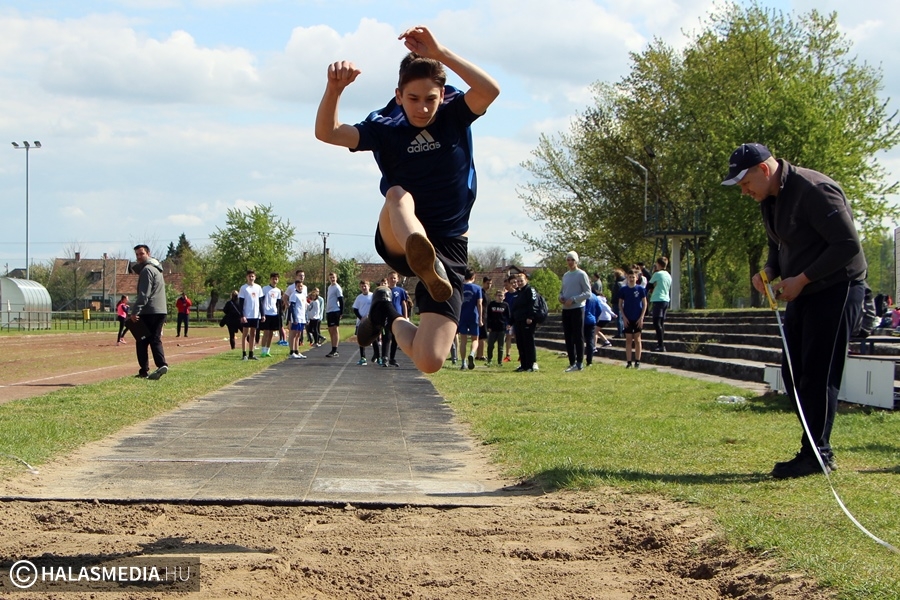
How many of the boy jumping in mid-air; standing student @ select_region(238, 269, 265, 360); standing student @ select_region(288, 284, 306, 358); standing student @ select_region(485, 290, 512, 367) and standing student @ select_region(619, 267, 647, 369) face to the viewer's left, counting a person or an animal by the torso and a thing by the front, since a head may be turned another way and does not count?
0

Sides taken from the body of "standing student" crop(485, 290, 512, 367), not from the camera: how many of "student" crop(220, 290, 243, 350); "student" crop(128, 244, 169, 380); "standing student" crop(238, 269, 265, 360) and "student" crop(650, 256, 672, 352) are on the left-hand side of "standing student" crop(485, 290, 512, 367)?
1

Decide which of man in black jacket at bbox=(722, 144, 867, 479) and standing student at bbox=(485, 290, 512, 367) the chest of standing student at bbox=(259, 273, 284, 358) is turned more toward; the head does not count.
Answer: the man in black jacket

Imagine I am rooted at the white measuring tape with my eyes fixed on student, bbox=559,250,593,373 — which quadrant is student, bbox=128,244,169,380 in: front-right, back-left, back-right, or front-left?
front-left

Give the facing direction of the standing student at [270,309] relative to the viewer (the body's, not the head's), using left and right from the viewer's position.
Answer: facing the viewer

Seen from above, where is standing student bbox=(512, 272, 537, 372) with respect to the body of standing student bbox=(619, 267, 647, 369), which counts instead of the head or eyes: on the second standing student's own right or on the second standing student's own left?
on the second standing student's own right

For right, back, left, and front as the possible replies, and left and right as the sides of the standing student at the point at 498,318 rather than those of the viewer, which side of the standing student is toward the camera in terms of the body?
front

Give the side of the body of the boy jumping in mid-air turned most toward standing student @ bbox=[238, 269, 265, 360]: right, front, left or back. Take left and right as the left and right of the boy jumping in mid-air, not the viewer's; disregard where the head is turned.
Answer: back

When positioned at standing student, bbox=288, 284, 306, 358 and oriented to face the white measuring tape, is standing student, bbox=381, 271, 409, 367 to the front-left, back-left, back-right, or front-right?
front-left

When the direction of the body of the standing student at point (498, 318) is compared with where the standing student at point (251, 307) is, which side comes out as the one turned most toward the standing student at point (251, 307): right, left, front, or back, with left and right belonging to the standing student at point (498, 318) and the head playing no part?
right

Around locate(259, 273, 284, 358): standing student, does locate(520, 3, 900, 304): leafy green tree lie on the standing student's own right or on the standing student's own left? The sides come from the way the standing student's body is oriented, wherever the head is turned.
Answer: on the standing student's own left

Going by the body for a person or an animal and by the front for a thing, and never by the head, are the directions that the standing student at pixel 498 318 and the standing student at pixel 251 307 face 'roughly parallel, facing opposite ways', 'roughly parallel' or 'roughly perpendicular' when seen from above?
roughly parallel

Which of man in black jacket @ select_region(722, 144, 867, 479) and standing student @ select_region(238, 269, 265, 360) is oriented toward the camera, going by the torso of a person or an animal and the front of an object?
the standing student

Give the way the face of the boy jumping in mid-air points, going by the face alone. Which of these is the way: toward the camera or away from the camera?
toward the camera

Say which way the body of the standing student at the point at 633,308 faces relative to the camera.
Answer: toward the camera
